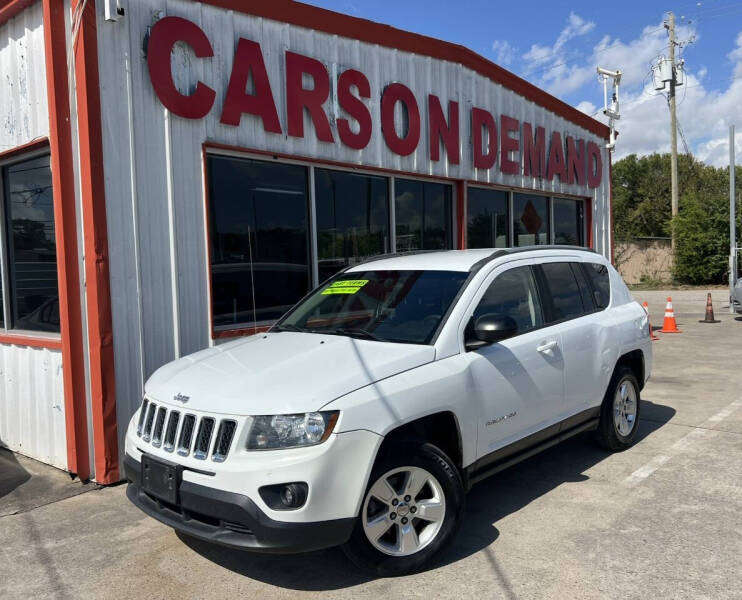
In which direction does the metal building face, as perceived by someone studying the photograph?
facing the viewer and to the right of the viewer

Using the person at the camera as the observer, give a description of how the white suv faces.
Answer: facing the viewer and to the left of the viewer

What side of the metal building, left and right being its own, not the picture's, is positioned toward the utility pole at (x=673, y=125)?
left

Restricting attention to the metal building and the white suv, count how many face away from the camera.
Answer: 0

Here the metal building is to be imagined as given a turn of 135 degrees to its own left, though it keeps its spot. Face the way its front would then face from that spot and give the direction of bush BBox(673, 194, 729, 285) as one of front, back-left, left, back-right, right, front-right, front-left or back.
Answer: front-right

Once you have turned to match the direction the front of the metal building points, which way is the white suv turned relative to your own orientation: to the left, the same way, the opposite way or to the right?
to the right

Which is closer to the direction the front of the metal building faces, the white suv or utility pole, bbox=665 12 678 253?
the white suv

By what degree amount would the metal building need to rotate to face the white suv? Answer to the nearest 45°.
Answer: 0° — it already faces it

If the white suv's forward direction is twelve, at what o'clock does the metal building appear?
The metal building is roughly at 3 o'clock from the white suv.

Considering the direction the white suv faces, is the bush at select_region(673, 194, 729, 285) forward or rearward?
rearward

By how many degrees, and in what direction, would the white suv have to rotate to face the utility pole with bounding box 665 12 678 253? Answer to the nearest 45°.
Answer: approximately 180°
